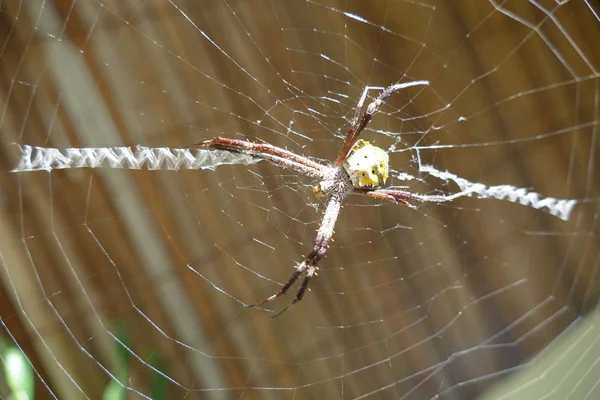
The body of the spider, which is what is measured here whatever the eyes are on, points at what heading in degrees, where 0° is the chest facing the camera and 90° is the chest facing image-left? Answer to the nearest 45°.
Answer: approximately 90°
